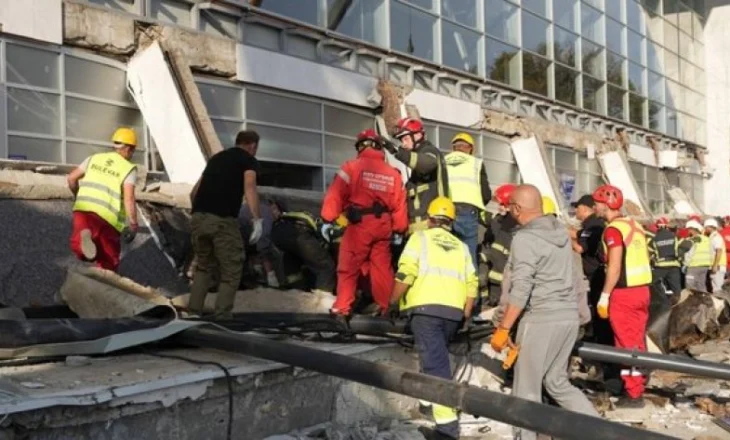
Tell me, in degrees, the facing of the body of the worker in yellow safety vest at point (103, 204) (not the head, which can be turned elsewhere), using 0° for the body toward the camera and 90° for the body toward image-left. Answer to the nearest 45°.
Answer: approximately 225°

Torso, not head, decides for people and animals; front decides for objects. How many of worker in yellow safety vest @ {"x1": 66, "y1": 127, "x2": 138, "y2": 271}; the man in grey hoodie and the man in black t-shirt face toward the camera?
0

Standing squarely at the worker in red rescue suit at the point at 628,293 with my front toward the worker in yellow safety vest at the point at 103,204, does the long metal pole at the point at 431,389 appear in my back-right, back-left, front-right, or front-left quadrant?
front-left

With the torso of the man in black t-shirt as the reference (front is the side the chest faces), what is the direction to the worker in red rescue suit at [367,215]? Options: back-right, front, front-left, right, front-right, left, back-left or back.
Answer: front-right

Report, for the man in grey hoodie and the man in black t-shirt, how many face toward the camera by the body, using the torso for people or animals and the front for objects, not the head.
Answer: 0

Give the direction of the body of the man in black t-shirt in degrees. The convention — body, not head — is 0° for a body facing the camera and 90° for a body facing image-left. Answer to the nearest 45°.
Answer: approximately 225°

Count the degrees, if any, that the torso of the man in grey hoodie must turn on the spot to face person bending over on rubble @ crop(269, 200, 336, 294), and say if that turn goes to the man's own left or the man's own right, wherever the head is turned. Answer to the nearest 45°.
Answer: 0° — they already face them

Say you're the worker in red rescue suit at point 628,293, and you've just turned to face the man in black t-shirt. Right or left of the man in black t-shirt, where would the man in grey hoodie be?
left

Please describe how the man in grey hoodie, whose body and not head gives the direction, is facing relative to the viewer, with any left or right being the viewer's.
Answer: facing away from the viewer and to the left of the viewer
